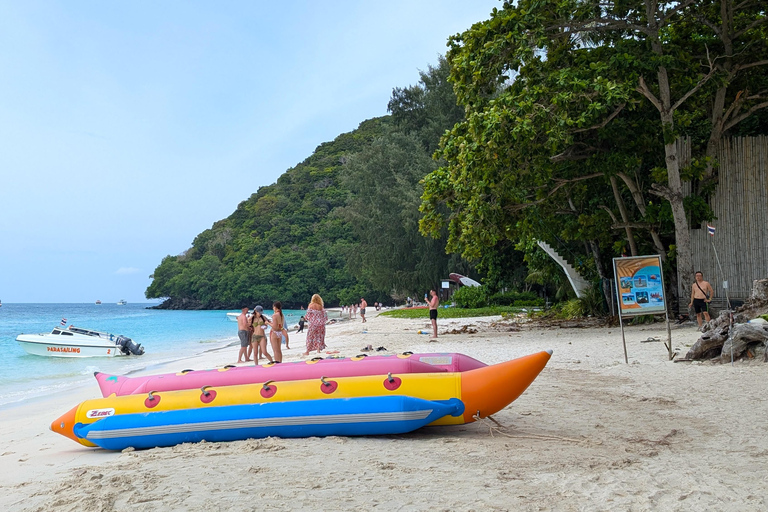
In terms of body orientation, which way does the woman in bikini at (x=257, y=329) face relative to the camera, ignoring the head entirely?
toward the camera

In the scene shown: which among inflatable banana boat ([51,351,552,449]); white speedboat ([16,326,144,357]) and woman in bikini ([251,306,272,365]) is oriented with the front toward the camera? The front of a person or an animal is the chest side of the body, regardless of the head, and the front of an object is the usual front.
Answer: the woman in bikini

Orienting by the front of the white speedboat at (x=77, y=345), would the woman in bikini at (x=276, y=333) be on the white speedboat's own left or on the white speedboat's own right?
on the white speedboat's own left

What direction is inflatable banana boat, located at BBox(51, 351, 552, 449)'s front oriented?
to the viewer's right

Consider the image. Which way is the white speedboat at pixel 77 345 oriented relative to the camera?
to the viewer's left

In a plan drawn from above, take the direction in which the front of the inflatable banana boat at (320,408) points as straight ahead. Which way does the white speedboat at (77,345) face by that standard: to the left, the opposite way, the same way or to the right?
the opposite way

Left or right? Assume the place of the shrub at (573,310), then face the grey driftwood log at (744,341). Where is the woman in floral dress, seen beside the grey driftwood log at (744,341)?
right

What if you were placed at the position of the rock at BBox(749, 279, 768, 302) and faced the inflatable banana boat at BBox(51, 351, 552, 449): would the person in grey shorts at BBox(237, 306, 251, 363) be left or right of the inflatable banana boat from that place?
right

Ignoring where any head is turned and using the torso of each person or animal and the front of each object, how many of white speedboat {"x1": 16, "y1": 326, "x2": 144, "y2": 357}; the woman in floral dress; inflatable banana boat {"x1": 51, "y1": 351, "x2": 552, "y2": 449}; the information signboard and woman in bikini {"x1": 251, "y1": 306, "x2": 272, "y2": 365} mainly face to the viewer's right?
1

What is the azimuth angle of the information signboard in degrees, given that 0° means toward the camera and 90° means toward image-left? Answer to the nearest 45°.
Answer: approximately 0°
